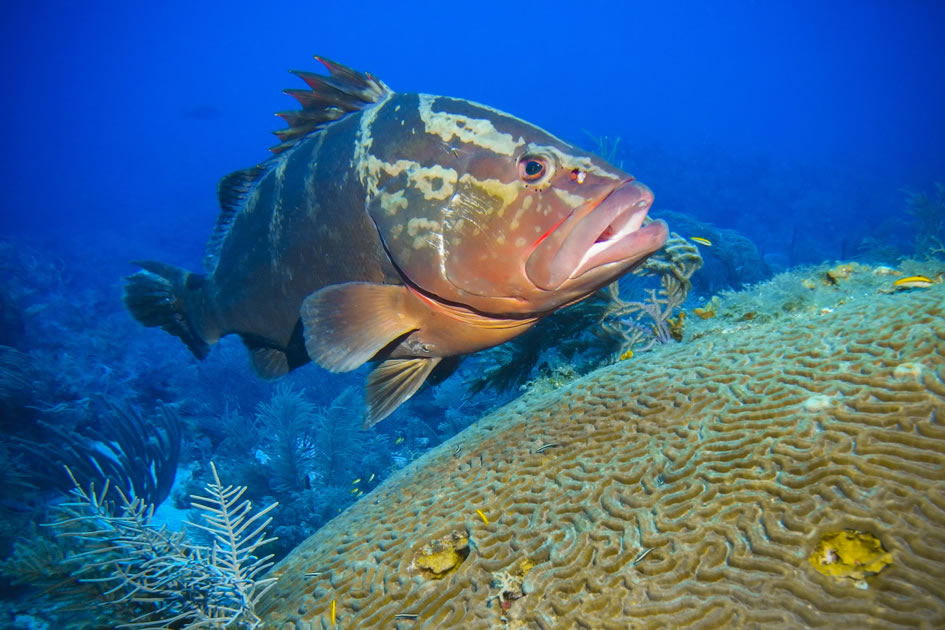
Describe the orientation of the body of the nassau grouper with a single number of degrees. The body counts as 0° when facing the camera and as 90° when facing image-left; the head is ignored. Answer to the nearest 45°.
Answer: approximately 315°

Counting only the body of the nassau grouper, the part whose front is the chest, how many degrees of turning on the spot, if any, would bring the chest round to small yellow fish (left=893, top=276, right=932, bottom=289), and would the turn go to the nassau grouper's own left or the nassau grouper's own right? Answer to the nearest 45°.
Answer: approximately 45° to the nassau grouper's own left
